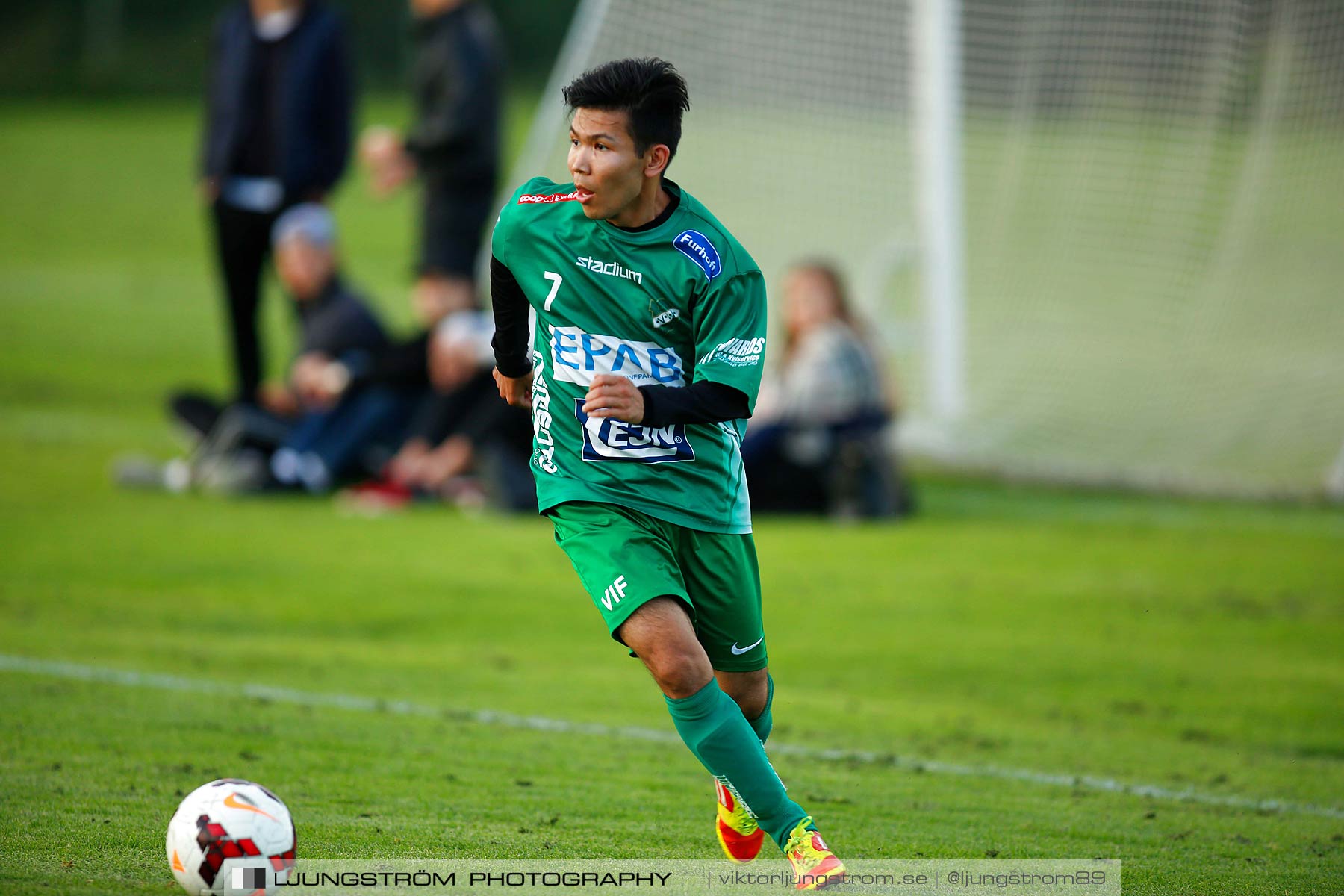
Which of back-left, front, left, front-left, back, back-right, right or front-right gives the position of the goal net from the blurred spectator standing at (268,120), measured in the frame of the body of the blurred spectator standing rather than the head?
left

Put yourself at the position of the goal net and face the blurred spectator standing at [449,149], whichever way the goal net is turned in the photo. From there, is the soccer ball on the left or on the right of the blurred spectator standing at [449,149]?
left

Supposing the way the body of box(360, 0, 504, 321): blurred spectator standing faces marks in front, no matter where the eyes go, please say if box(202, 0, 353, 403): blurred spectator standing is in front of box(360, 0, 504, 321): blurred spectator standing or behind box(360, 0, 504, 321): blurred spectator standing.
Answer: in front

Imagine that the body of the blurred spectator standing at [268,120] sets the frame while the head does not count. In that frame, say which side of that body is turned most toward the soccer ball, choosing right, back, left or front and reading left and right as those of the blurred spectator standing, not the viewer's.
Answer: front

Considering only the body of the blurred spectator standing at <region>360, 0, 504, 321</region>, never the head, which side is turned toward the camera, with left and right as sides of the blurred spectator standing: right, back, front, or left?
left

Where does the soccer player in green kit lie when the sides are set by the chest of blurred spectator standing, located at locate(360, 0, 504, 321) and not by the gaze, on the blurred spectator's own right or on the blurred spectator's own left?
on the blurred spectator's own left

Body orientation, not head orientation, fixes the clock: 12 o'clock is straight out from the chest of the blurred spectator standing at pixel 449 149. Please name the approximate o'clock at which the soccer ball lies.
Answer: The soccer ball is roughly at 9 o'clock from the blurred spectator standing.

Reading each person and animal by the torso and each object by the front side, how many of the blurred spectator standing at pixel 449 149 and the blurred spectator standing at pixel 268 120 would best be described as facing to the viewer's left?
1

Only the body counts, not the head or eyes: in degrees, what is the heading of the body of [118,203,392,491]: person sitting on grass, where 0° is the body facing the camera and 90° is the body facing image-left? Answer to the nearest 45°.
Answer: approximately 45°
